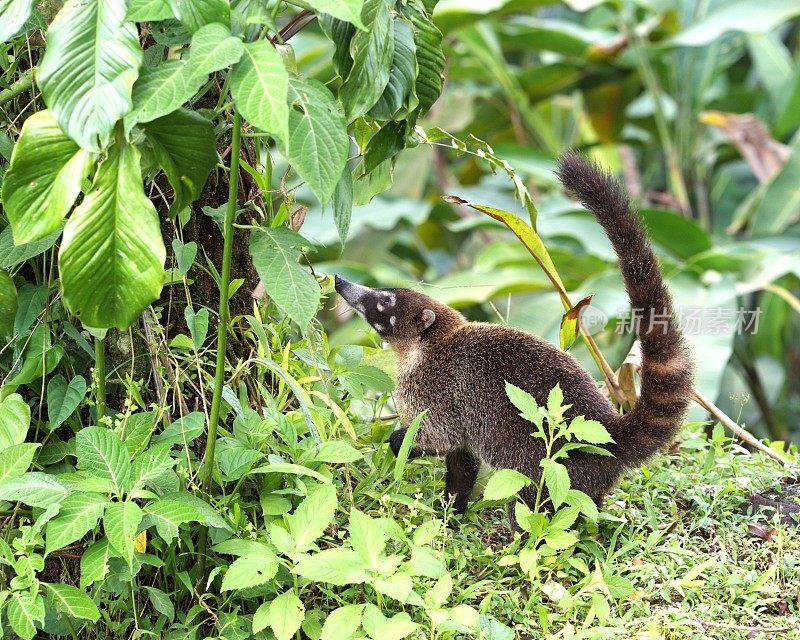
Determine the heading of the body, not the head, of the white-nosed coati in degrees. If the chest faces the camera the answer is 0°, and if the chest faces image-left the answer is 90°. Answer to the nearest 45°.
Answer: approximately 90°

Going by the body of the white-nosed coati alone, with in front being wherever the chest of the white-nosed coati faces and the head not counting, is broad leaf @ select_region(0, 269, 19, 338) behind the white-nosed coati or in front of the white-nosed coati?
in front

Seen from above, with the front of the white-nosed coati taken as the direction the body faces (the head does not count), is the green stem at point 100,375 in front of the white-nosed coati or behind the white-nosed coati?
in front
